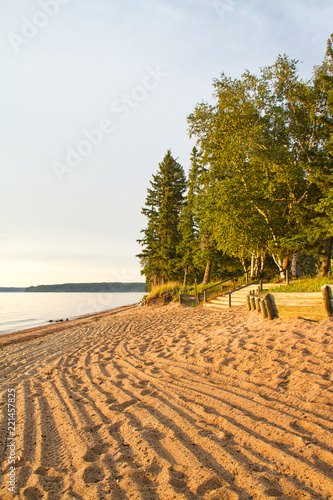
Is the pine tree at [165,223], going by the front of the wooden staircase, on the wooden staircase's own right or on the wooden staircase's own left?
on the wooden staircase's own right

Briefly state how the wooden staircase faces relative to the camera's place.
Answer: facing the viewer and to the left of the viewer

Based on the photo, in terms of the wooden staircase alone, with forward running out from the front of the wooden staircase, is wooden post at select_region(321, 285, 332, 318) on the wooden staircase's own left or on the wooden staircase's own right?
on the wooden staircase's own left

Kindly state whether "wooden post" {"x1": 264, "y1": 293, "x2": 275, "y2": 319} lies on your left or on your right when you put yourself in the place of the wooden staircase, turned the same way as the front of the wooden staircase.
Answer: on your left
